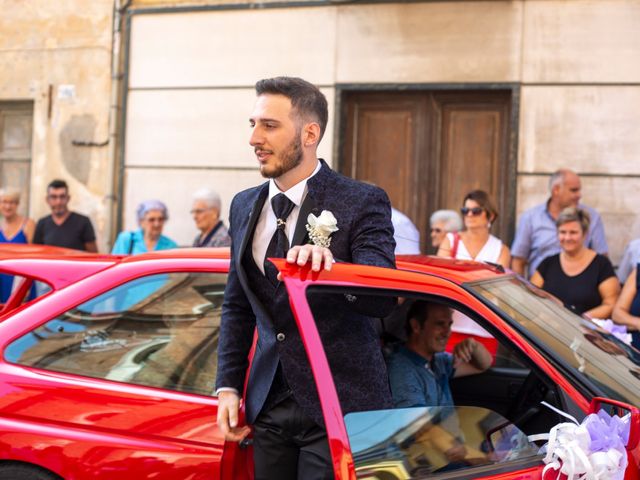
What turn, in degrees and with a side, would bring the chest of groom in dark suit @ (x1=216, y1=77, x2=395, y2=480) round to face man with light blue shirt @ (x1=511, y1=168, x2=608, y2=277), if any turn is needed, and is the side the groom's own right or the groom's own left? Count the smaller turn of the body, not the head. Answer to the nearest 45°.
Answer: approximately 180°

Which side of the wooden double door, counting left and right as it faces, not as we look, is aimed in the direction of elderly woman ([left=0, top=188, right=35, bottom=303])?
right

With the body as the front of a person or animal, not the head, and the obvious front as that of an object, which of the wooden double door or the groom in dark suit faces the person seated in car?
the wooden double door

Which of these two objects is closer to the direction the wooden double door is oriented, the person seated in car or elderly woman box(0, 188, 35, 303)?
the person seated in car

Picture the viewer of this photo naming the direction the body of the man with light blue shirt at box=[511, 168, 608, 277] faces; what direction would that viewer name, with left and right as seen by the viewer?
facing the viewer and to the right of the viewer

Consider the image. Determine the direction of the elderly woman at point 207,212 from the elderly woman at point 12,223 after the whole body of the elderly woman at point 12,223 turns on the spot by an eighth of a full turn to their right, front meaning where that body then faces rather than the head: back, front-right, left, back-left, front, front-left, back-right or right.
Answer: left

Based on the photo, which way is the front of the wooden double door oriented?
toward the camera

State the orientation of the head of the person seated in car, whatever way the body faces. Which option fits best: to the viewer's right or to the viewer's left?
to the viewer's right

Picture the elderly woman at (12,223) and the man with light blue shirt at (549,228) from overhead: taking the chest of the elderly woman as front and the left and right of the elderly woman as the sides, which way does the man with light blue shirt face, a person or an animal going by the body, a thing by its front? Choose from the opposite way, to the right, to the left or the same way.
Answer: the same way

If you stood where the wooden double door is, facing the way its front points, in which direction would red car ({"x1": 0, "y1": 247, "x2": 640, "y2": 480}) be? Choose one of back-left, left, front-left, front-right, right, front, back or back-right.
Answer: front

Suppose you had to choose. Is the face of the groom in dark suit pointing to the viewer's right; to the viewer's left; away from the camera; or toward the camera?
to the viewer's left

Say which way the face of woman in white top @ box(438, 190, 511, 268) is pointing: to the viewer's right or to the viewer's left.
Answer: to the viewer's left

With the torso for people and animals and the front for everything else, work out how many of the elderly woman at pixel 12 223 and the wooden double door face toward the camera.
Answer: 2

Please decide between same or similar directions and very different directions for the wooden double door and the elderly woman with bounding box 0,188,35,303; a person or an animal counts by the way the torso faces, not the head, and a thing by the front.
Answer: same or similar directions

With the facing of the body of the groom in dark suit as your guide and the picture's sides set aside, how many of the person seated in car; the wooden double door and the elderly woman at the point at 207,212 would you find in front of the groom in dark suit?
0

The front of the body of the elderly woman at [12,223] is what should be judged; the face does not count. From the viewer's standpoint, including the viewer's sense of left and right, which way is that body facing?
facing the viewer

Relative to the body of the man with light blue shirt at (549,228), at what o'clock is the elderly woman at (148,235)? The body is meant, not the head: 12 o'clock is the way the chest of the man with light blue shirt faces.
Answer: The elderly woman is roughly at 4 o'clock from the man with light blue shirt.

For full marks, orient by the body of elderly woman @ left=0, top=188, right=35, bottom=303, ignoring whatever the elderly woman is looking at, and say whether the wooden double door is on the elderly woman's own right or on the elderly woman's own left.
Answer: on the elderly woman's own left
